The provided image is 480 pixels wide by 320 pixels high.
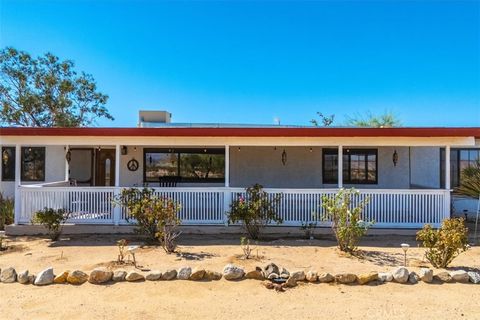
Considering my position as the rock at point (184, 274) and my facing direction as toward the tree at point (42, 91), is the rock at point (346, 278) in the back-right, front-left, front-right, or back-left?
back-right

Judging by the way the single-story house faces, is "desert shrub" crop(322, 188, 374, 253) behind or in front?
in front

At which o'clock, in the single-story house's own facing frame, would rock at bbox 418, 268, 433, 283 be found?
The rock is roughly at 11 o'clock from the single-story house.

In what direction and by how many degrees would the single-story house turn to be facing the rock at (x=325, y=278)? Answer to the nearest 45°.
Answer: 0° — it already faces it

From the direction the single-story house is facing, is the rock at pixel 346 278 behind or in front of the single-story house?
in front

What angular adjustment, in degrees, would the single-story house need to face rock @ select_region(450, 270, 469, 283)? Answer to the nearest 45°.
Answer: approximately 45° to its left

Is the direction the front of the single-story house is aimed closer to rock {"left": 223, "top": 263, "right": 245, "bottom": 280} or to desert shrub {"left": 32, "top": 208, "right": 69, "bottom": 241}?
the rock

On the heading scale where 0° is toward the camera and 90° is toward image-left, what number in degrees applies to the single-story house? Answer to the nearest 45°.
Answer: approximately 0°

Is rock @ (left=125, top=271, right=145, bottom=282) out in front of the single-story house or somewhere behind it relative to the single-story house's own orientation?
in front

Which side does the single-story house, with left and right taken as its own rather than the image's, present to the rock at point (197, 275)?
front

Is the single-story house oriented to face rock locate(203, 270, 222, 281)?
yes
